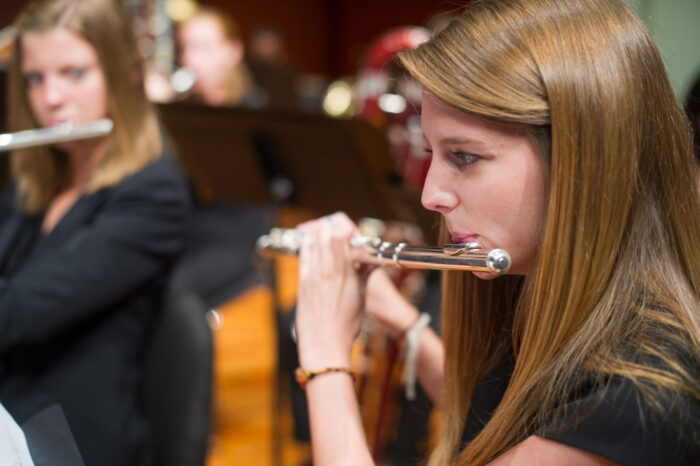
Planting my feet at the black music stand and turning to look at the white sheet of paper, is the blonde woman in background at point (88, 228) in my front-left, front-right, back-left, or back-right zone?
front-right

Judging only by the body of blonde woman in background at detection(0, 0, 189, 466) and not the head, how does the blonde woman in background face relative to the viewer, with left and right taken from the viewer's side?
facing the viewer and to the left of the viewer

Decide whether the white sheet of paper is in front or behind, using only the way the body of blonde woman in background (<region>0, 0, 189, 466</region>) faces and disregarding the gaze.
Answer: in front
